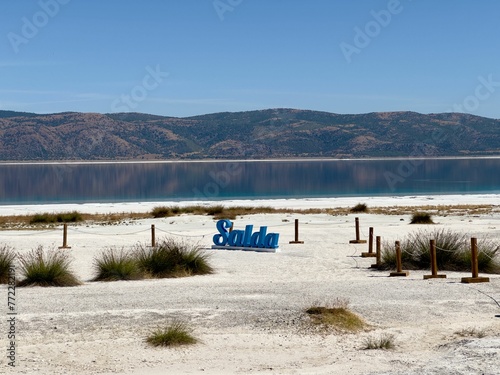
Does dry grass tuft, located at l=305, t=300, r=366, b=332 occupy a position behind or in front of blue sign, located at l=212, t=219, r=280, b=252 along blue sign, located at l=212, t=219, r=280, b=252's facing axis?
in front

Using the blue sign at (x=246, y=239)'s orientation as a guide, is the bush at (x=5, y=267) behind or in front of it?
in front

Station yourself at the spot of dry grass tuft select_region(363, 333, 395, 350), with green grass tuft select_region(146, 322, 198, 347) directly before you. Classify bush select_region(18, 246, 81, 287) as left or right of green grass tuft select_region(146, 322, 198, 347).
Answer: right

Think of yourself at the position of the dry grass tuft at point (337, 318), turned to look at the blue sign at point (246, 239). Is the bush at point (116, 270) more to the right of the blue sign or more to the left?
left

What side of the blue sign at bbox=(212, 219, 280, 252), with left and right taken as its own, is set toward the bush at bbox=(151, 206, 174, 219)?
back

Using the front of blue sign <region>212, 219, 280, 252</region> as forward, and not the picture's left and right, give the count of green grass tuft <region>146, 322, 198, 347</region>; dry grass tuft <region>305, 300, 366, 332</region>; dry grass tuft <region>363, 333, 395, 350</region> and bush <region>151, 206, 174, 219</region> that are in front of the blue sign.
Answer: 3

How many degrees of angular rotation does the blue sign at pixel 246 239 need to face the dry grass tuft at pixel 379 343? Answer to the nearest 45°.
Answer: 0° — it already faces it

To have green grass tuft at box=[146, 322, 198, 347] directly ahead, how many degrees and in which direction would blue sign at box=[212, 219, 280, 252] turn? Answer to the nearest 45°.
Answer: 0° — it already faces it

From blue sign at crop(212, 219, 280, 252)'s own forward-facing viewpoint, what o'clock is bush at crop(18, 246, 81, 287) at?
The bush is roughly at 1 o'clock from the blue sign.

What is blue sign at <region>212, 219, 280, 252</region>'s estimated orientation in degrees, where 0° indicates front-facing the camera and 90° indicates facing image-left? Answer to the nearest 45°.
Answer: approximately 0°
